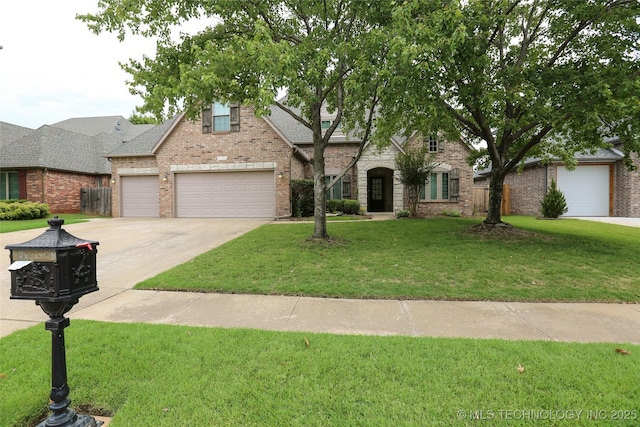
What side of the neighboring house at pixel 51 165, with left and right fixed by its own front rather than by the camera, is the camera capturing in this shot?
front

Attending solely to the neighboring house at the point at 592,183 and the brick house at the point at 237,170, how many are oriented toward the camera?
2

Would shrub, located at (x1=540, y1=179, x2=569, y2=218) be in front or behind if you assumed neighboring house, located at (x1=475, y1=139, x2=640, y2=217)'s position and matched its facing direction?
in front

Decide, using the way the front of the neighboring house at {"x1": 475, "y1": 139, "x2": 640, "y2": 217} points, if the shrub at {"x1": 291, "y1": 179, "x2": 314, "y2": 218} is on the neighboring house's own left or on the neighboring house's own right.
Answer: on the neighboring house's own right

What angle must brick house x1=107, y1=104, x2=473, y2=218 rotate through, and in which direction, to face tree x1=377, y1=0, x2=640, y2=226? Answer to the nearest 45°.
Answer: approximately 45° to its left

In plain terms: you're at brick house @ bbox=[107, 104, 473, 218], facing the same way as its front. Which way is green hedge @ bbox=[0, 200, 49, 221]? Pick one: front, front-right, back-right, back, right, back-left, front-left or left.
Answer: right

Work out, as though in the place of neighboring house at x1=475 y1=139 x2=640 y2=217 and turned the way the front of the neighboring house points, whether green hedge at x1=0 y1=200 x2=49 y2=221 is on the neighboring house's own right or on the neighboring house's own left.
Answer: on the neighboring house's own right

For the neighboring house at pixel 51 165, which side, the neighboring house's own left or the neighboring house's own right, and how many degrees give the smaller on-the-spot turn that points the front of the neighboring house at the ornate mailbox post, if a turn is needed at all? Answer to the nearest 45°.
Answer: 0° — it already faces it

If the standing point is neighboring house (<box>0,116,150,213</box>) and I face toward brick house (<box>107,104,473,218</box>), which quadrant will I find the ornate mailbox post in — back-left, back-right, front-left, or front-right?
front-right

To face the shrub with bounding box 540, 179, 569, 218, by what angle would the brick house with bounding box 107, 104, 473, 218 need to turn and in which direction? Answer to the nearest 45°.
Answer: approximately 90° to its left

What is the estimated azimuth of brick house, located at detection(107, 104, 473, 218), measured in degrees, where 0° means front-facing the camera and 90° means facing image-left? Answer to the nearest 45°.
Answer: approximately 0°
